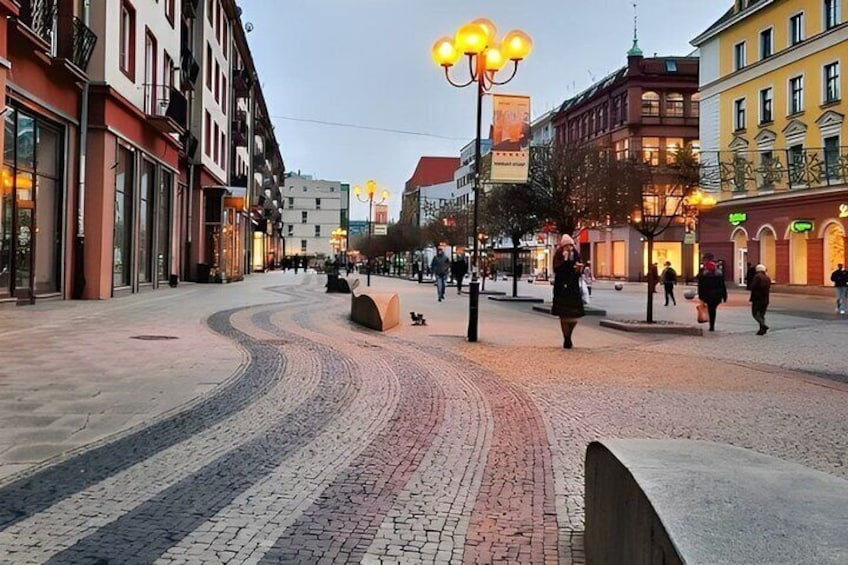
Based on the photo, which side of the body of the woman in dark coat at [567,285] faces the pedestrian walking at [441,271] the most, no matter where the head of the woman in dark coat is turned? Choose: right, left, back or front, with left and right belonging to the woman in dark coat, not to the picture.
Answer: back

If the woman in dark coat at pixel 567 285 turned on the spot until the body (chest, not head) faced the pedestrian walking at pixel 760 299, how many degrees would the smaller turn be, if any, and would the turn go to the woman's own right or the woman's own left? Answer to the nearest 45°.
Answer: approximately 135° to the woman's own left

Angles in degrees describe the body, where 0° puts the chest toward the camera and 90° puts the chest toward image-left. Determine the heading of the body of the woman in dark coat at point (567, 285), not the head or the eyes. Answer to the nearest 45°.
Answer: approximately 0°

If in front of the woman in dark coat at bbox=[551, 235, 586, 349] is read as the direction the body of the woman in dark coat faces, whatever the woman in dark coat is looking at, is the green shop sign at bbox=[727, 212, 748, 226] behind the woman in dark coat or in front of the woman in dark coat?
behind

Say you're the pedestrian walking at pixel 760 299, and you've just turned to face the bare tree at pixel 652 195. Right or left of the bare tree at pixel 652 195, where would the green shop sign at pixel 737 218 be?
right

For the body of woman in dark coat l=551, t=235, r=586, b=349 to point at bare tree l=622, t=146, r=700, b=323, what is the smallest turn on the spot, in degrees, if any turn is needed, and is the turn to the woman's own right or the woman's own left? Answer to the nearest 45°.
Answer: approximately 180°
